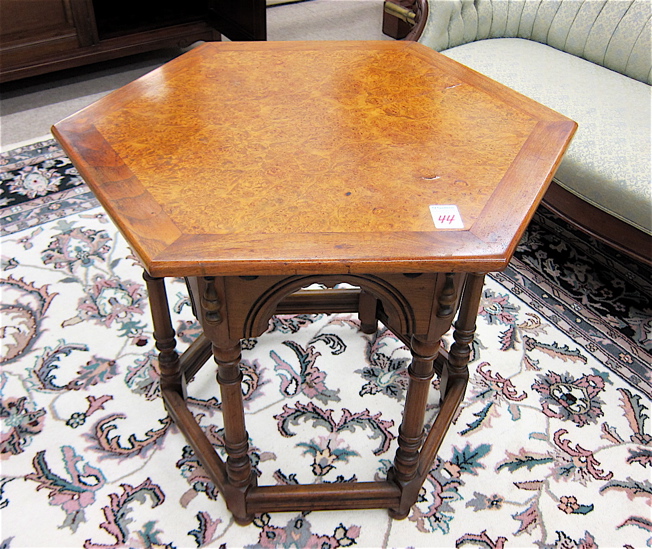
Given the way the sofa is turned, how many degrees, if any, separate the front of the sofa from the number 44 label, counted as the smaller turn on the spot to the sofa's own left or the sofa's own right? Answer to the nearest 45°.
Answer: approximately 45° to the sofa's own left

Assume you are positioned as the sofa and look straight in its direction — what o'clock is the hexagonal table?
The hexagonal table is roughly at 11 o'clock from the sofa.

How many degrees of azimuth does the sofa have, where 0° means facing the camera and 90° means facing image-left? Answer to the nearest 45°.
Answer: approximately 45°
